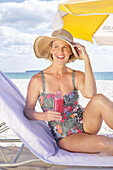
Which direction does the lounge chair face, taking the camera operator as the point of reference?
facing to the right of the viewer

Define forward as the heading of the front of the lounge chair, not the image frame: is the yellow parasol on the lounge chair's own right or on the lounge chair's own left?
on the lounge chair's own left
